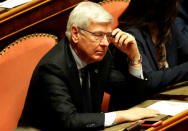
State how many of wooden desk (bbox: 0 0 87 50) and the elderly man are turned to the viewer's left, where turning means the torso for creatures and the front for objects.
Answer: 0

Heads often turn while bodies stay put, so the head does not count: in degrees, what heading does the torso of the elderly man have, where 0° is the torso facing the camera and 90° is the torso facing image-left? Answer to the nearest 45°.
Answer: approximately 315°

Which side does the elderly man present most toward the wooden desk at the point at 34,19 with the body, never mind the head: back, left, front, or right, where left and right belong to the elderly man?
back

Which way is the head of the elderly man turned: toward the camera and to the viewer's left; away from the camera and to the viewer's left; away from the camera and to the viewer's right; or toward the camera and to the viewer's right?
toward the camera and to the viewer's right
